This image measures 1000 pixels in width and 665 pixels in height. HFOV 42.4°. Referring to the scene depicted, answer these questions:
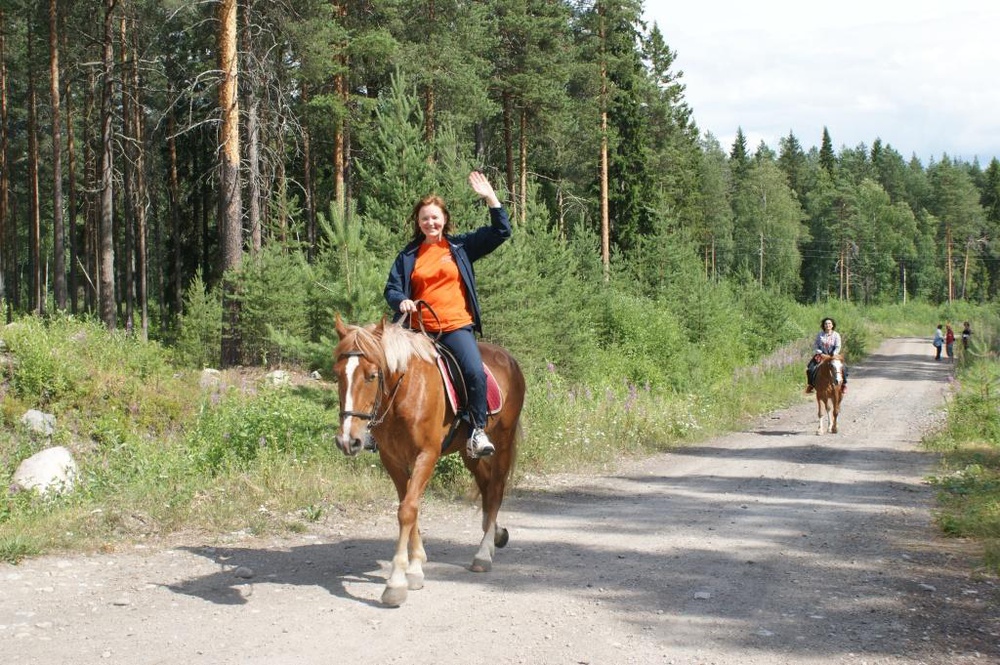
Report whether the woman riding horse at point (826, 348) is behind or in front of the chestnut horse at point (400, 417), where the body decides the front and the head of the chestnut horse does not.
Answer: behind

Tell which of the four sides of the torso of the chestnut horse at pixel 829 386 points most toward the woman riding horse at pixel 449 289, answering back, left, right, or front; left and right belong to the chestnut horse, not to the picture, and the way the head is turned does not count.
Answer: front

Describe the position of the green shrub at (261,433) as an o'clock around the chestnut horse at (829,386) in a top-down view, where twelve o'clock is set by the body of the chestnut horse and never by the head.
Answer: The green shrub is roughly at 1 o'clock from the chestnut horse.

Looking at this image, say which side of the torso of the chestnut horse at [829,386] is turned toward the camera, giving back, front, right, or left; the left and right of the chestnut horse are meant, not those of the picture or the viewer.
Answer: front

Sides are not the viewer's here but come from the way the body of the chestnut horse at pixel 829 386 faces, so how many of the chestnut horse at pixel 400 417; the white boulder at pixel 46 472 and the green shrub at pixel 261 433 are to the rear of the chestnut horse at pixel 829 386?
0

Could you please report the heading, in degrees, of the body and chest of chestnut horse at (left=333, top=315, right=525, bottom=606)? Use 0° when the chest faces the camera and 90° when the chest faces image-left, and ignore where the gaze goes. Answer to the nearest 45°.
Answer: approximately 45°

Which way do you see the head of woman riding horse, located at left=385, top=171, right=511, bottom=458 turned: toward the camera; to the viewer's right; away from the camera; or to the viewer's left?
toward the camera

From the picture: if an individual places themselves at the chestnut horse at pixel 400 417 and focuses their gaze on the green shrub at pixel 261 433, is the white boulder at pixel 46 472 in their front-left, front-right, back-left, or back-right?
front-left

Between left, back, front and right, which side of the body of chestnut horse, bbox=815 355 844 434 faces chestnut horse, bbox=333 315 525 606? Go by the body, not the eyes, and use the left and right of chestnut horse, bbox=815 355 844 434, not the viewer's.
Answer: front

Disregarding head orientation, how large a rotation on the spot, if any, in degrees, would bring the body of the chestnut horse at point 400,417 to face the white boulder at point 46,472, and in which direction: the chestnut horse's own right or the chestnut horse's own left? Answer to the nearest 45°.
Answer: approximately 90° to the chestnut horse's own right

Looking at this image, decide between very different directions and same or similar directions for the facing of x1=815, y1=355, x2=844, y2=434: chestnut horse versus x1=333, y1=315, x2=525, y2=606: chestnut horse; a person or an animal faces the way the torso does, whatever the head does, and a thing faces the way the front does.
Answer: same or similar directions

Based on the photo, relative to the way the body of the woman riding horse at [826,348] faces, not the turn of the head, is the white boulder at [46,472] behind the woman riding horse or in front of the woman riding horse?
in front

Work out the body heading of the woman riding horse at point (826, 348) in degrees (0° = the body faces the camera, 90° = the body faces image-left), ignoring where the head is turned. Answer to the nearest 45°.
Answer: approximately 0°

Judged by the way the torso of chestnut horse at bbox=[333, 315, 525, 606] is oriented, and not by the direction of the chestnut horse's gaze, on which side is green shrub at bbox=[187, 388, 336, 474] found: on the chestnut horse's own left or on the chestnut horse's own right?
on the chestnut horse's own right

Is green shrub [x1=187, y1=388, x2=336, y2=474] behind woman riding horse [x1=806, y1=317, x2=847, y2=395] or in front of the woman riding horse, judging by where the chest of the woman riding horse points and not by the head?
in front
